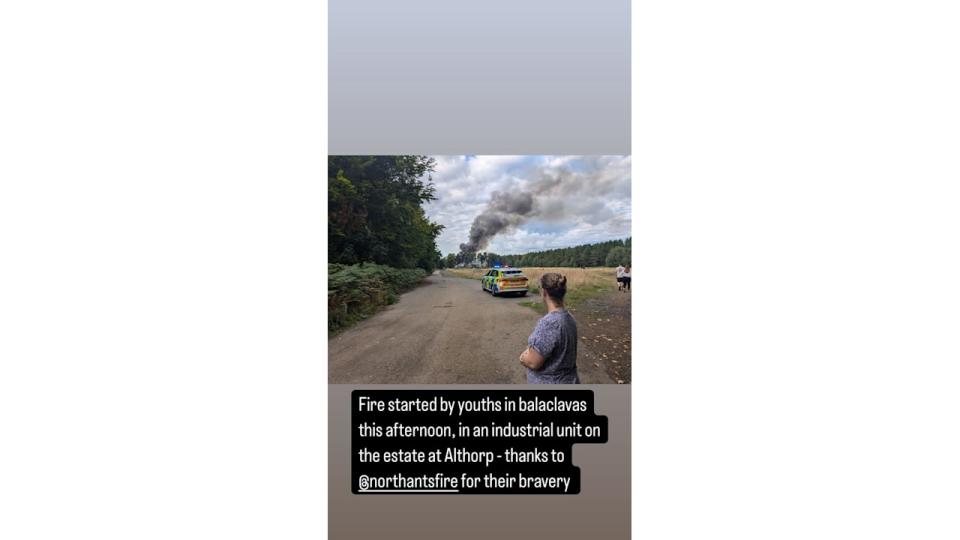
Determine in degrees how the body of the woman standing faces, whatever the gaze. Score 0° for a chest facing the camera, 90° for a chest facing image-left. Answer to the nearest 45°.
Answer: approximately 135°

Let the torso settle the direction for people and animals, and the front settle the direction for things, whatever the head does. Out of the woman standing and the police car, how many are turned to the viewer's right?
0
